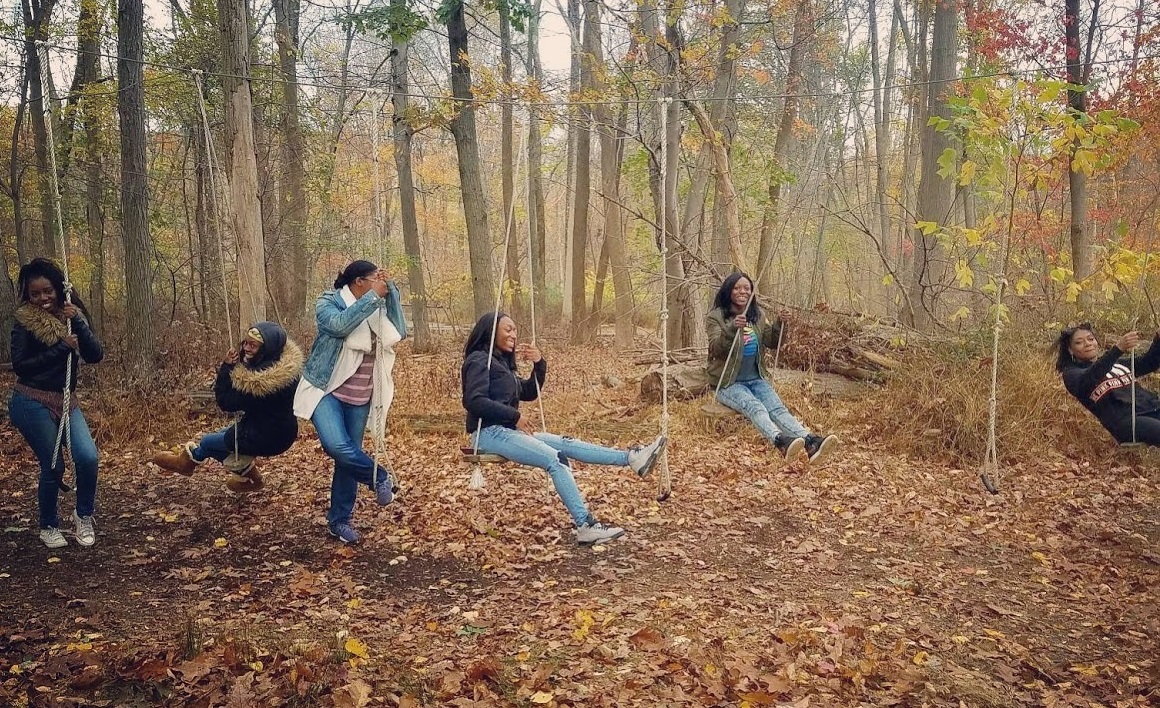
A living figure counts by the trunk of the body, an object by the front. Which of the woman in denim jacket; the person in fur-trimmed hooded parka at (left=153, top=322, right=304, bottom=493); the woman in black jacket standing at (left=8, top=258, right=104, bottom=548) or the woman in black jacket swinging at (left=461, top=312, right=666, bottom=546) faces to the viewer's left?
the person in fur-trimmed hooded parka

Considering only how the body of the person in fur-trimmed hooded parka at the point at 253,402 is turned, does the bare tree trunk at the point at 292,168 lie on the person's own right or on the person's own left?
on the person's own right

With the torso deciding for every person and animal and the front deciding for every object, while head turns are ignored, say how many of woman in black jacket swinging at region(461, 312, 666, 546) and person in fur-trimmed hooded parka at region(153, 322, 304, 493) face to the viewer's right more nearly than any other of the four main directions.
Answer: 1

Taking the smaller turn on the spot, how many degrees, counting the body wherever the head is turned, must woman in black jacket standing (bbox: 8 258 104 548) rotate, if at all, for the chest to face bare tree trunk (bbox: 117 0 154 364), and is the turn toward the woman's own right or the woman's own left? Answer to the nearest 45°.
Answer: approximately 135° to the woman's own left

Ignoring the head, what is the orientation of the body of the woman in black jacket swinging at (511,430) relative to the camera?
to the viewer's right

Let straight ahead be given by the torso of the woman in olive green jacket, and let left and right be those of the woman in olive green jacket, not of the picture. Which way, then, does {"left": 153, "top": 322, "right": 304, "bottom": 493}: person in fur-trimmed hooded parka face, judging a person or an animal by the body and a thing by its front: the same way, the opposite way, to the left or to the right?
to the right

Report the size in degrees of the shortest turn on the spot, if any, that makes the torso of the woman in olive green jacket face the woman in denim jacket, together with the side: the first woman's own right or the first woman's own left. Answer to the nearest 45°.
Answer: approximately 90° to the first woman's own right

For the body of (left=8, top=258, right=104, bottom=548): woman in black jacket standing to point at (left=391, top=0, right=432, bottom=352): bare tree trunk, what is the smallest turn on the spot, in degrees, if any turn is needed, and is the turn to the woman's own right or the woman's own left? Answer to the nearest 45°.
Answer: approximately 90° to the woman's own left

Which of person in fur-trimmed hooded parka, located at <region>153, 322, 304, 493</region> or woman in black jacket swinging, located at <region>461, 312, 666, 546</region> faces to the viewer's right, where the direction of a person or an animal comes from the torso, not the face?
the woman in black jacket swinging

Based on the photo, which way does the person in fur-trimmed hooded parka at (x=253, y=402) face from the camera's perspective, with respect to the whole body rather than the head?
to the viewer's left

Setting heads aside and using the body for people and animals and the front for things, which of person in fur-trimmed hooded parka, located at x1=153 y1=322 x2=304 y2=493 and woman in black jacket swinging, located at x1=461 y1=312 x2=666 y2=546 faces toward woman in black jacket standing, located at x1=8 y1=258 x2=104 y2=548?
the person in fur-trimmed hooded parka

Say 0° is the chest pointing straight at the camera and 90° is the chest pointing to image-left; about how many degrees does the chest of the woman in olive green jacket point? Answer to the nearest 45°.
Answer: approximately 315°

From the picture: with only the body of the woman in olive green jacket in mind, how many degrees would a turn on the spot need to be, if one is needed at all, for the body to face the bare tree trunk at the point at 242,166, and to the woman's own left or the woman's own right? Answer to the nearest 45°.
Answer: approximately 135° to the woman's own right

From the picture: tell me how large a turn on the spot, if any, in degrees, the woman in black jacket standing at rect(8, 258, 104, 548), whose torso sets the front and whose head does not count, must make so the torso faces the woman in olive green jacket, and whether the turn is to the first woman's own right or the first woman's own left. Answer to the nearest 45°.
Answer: approximately 45° to the first woman's own left
